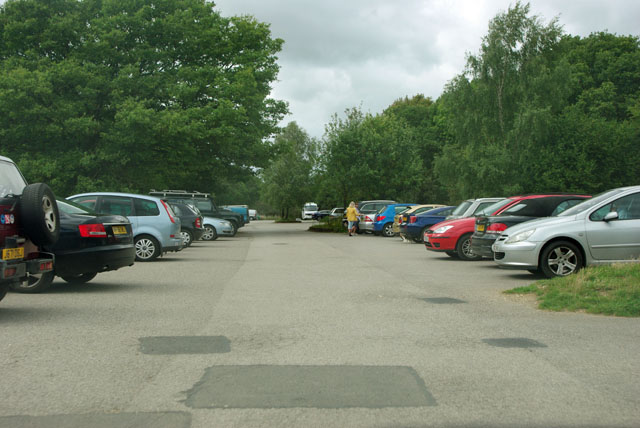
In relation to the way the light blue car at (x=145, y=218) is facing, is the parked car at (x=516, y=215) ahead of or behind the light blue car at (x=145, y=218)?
behind

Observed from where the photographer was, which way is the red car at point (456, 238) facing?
facing the viewer and to the left of the viewer

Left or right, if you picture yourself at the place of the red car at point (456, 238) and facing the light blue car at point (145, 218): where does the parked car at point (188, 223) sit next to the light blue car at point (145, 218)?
right

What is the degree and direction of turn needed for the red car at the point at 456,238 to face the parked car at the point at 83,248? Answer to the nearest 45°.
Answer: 0° — it already faces it

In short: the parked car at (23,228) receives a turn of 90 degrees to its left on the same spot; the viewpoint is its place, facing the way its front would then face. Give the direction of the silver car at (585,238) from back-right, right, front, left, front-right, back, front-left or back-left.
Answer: back-left

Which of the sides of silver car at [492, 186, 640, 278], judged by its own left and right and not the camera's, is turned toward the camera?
left

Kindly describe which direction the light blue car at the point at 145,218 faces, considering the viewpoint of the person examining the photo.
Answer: facing to the left of the viewer

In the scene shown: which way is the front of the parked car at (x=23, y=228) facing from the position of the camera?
facing away from the viewer and to the left of the viewer

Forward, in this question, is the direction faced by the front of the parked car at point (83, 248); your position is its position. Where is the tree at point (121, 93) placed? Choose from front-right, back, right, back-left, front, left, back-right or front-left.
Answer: front-right

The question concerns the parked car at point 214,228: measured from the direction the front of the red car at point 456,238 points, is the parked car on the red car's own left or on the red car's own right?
on the red car's own right
